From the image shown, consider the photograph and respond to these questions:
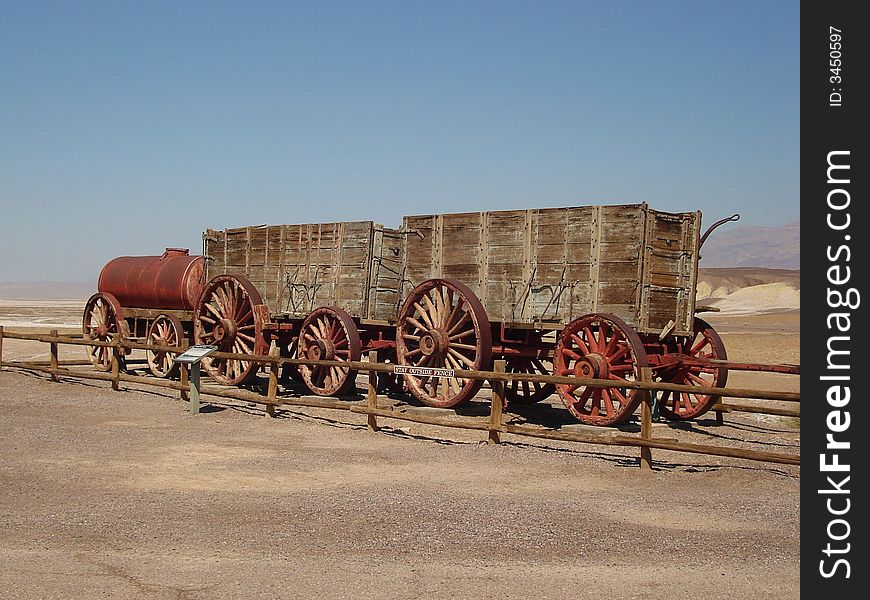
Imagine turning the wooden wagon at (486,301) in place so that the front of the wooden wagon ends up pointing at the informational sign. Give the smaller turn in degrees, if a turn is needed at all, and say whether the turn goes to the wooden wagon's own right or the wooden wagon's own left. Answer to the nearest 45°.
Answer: approximately 135° to the wooden wagon's own right

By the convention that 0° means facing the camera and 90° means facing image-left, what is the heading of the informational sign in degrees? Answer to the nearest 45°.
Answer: approximately 45°

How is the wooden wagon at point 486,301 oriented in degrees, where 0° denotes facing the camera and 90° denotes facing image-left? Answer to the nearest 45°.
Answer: approximately 315°

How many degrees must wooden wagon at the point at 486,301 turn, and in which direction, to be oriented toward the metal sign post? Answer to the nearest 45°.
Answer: approximately 135° to its right

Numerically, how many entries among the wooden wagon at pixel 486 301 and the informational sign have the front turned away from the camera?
0

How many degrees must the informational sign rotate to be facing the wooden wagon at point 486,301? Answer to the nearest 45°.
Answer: approximately 135° to its left

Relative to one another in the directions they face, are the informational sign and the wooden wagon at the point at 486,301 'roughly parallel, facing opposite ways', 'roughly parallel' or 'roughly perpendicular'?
roughly perpendicular
